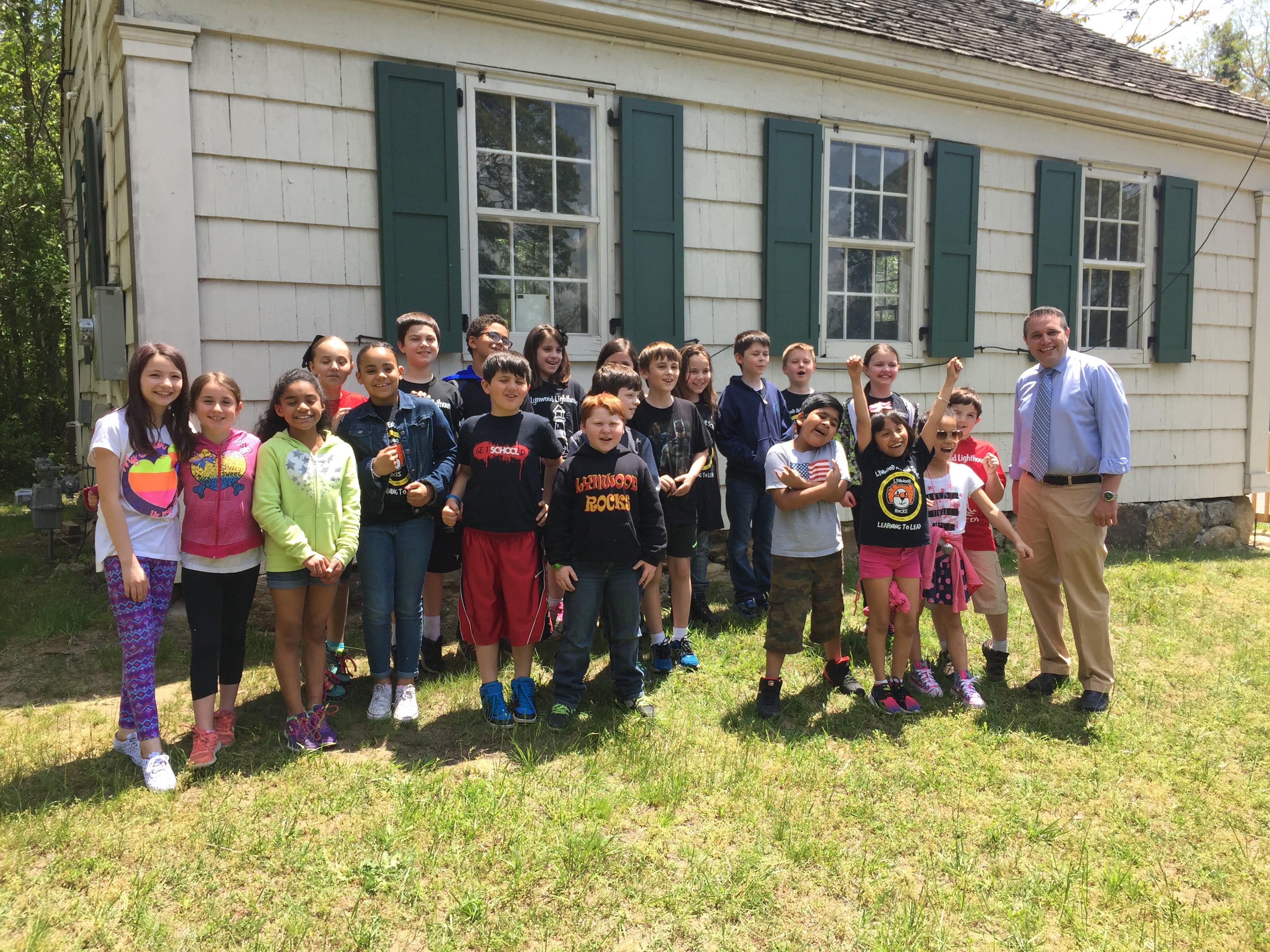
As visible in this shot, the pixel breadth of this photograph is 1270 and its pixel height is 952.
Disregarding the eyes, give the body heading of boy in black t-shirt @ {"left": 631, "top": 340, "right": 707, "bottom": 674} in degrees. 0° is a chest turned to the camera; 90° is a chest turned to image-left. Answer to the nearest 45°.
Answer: approximately 0°

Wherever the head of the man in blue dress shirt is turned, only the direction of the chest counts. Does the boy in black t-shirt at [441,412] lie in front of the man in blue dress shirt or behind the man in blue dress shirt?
in front

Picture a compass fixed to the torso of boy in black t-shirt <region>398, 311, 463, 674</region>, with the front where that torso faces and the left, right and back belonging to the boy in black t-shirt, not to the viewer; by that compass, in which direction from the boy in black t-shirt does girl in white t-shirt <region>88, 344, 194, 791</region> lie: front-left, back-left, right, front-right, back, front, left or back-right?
front-right

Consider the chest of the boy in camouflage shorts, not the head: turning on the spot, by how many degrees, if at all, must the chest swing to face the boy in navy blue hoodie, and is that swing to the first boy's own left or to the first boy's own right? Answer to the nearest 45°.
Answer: approximately 180°

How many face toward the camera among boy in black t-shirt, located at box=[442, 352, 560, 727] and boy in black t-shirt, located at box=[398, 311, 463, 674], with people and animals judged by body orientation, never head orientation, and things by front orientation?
2

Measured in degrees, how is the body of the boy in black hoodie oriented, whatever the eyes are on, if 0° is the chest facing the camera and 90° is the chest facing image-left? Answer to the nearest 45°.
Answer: approximately 0°

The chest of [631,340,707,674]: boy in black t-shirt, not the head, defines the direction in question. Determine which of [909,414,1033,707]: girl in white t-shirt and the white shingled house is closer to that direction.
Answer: the girl in white t-shirt
